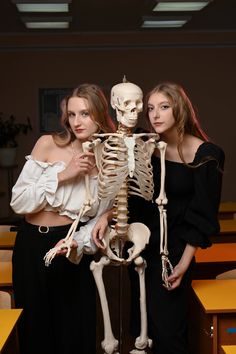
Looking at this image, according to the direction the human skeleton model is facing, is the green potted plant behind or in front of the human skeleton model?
behind

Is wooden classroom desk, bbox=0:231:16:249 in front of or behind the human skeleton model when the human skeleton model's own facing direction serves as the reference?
behind

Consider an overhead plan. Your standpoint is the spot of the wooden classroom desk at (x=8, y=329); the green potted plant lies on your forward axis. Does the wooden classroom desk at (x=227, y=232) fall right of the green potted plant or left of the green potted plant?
right

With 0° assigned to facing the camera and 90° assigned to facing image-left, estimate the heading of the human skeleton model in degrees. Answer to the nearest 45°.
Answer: approximately 315°
